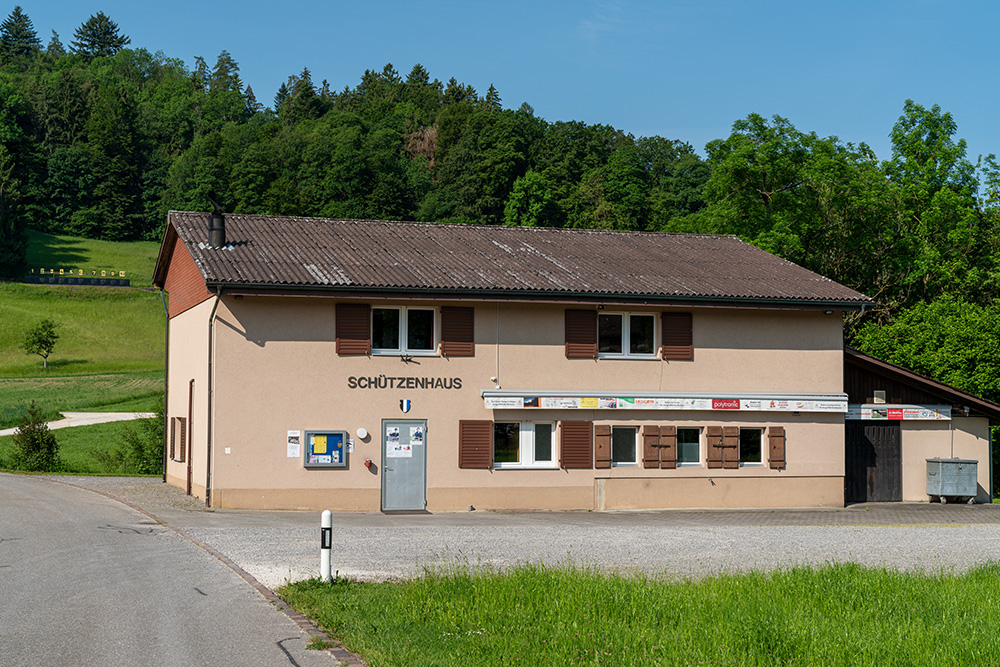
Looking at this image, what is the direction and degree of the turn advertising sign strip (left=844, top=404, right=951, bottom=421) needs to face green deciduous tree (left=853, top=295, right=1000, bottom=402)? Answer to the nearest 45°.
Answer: approximately 180°

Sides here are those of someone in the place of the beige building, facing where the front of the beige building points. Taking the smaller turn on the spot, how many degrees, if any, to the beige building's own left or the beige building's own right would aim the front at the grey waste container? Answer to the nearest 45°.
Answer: approximately 90° to the beige building's own left

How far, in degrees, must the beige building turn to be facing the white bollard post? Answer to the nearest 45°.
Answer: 0° — it already faces it

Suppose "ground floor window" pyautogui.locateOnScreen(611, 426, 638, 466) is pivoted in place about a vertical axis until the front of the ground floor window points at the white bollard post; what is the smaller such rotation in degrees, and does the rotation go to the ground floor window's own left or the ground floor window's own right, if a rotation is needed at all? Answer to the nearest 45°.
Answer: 0° — it already faces it

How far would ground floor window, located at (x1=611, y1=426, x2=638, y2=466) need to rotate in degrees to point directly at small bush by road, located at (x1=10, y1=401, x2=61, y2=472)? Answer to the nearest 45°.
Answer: approximately 135° to its right

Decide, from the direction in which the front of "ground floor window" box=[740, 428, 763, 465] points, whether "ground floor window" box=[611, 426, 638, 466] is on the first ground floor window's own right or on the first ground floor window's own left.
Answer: on the first ground floor window's own right

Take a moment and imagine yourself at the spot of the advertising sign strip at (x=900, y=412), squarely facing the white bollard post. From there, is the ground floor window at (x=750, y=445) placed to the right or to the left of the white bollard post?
right
